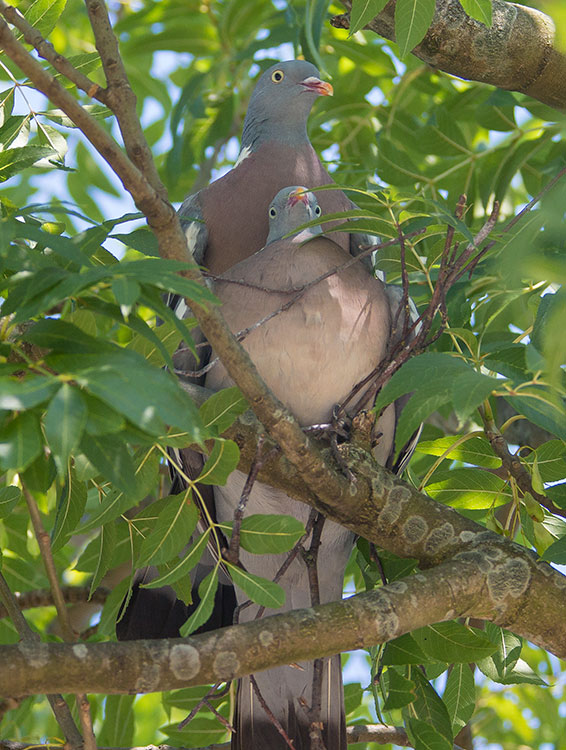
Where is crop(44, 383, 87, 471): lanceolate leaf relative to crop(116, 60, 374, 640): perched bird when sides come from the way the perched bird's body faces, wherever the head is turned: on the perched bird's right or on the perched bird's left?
on the perched bird's right

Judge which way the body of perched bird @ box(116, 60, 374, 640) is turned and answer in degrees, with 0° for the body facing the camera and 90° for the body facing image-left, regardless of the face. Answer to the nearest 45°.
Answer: approximately 315°

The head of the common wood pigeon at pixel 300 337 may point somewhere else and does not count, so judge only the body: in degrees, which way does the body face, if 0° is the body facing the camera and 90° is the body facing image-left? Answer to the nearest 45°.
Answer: approximately 0°

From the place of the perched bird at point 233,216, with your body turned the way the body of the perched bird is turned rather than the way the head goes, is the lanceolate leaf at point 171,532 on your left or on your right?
on your right

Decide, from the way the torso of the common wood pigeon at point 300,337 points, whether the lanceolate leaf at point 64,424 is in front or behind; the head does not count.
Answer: in front

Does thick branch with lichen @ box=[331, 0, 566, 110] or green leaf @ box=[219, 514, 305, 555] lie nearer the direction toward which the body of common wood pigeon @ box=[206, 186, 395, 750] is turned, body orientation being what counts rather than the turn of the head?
the green leaf
